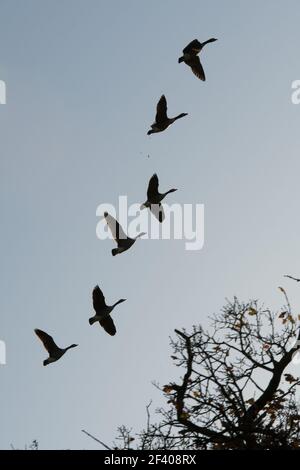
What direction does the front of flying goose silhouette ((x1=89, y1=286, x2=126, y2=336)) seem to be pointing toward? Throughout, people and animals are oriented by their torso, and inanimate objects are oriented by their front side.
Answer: to the viewer's right

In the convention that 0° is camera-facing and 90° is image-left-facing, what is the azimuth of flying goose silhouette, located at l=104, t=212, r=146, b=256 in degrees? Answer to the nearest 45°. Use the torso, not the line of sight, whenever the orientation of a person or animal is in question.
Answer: approximately 270°

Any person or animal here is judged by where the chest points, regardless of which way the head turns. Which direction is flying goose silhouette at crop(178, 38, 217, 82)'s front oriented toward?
to the viewer's right

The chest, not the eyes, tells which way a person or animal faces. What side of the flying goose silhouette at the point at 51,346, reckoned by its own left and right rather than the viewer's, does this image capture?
right

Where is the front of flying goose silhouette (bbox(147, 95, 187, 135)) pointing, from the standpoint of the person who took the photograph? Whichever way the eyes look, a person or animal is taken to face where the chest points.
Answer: facing to the right of the viewer

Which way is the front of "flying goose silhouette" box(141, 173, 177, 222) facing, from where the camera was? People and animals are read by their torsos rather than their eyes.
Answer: facing to the right of the viewer
